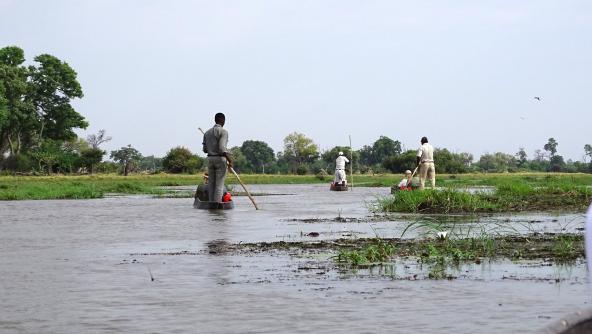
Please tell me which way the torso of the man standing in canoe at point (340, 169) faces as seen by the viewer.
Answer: away from the camera

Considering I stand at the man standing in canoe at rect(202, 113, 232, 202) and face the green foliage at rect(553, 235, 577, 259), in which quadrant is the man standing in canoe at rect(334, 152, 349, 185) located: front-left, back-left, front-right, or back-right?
back-left

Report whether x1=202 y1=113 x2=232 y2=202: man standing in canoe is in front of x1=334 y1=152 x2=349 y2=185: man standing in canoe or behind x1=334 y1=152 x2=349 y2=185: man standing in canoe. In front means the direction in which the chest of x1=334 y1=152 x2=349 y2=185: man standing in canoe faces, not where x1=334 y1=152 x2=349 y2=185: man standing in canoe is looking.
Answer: behind

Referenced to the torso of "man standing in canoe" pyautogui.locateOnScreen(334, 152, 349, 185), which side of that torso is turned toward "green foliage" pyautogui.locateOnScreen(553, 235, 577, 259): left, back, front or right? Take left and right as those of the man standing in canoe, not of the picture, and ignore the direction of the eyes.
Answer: back

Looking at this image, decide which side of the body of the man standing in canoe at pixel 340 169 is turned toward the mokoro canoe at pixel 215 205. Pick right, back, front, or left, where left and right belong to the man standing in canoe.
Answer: back
